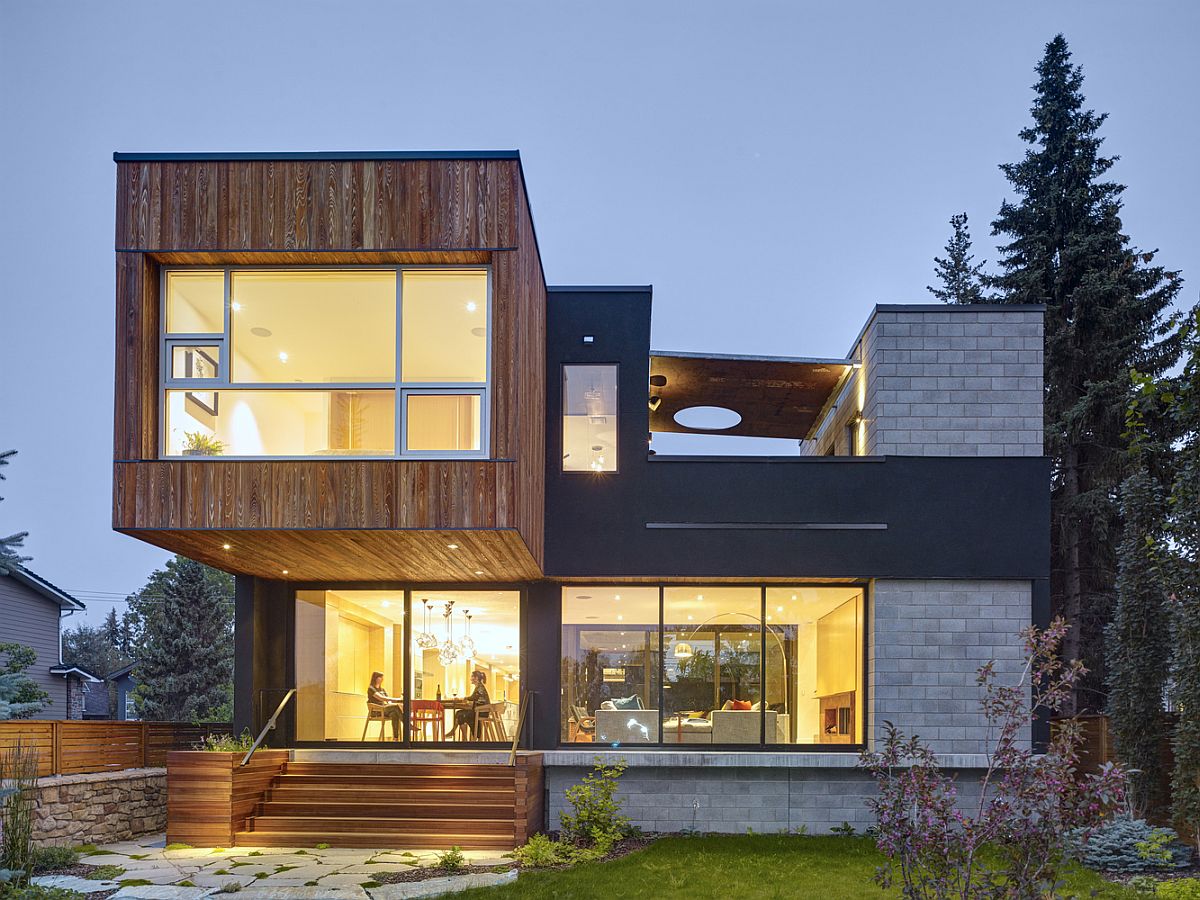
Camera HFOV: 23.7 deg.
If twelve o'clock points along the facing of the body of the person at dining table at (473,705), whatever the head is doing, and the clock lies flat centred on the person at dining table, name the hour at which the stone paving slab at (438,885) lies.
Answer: The stone paving slab is roughly at 9 o'clock from the person at dining table.

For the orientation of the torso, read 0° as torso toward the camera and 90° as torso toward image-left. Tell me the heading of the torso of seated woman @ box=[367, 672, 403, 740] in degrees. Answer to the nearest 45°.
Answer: approximately 270°

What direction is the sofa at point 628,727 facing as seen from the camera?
away from the camera

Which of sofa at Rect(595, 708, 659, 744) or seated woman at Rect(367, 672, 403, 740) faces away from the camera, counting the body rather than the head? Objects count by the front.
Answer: the sofa

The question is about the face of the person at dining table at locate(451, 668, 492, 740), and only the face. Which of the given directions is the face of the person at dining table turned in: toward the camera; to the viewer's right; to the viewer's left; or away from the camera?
to the viewer's left

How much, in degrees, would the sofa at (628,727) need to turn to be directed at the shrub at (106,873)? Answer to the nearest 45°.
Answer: approximately 135° to its left

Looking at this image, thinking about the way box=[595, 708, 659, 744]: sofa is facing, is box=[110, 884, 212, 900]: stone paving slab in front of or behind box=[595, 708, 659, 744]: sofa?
behind

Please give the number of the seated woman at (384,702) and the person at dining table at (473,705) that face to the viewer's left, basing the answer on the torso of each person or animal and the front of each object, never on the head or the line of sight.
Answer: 1

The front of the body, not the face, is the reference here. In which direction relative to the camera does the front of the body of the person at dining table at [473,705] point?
to the viewer's left

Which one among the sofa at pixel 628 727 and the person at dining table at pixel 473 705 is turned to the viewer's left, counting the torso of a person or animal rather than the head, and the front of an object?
the person at dining table
